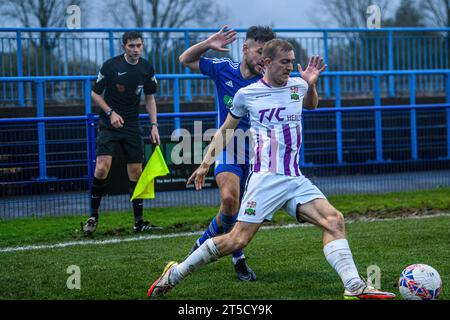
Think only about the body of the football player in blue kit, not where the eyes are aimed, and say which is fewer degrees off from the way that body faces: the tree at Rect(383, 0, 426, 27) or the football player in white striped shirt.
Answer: the football player in white striped shirt

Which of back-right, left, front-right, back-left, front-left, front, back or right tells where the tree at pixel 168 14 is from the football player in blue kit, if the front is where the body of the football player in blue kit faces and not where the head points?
back-left

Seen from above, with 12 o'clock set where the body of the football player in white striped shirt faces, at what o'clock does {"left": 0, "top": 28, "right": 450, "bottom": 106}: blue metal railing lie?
The blue metal railing is roughly at 7 o'clock from the football player in white striped shirt.

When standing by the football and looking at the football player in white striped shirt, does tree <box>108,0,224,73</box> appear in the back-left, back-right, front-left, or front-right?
front-right

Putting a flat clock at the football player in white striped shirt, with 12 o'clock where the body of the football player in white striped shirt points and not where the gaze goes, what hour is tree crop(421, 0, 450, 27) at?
The tree is roughly at 8 o'clock from the football player in white striped shirt.

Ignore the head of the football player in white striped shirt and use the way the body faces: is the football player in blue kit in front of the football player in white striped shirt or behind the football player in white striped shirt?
behind

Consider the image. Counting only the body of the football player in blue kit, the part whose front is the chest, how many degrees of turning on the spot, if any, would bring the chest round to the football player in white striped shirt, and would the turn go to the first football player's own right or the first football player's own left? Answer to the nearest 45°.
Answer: approximately 45° to the first football player's own right

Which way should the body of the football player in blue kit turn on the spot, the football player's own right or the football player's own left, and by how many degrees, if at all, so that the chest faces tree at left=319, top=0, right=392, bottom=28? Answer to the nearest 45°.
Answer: approximately 135° to the football player's own left

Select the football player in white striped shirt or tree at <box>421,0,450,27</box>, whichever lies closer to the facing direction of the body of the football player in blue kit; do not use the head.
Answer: the football player in white striped shirt

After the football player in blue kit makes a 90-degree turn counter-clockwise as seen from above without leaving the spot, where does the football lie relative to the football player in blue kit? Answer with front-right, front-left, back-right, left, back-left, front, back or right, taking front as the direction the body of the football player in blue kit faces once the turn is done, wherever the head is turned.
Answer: right

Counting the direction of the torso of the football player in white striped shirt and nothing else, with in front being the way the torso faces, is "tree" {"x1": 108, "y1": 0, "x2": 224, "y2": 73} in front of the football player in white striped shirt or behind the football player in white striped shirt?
behind

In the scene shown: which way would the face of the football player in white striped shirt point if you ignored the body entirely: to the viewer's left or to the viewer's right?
to the viewer's right

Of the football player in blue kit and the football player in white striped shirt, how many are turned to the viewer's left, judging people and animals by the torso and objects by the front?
0

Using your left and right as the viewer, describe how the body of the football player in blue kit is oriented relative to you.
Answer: facing the viewer and to the right of the viewer

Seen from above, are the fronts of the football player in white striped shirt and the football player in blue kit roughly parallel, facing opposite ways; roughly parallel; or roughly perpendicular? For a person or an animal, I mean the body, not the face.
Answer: roughly parallel
